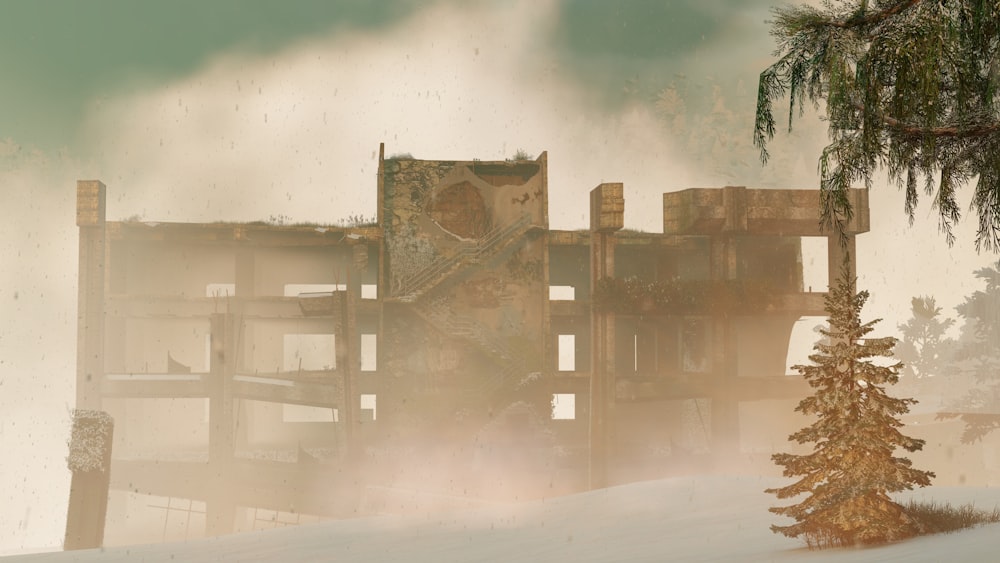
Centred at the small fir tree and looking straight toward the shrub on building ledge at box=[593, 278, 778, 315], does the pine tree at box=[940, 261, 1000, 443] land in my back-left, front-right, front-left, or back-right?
front-right

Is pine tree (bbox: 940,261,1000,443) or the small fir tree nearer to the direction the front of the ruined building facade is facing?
the small fir tree

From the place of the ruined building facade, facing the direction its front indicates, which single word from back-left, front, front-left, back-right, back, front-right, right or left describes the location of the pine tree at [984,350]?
left

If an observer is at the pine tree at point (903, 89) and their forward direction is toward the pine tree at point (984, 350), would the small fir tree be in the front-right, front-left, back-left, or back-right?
front-left

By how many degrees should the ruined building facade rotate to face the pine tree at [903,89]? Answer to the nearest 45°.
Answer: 0° — it already faces it

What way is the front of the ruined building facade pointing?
toward the camera

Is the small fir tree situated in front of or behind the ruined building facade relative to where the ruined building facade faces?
in front

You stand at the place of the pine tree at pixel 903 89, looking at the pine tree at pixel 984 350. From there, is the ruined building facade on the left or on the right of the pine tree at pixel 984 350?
left
